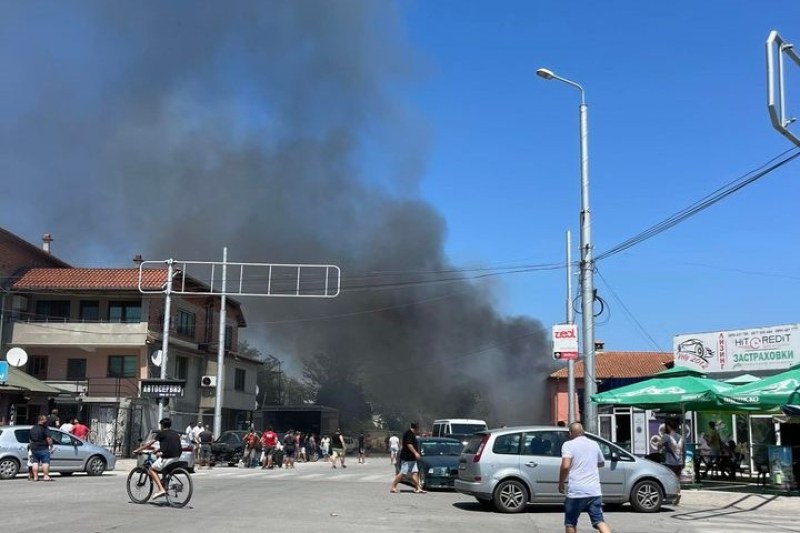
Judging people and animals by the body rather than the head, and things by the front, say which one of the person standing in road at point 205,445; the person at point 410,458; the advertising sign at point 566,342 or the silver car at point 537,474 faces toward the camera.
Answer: the advertising sign

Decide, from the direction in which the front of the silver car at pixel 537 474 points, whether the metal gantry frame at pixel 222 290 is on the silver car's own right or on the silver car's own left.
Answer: on the silver car's own left

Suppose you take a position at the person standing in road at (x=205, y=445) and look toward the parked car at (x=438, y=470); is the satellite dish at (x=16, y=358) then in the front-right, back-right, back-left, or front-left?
back-right

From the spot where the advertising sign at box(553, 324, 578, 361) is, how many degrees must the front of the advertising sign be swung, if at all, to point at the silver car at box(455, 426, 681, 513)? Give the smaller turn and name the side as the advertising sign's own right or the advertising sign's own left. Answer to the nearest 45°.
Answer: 0° — it already faces it

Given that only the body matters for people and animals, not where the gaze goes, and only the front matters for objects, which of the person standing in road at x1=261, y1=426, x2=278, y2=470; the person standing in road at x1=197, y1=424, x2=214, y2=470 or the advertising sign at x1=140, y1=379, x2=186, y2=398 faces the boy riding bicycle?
the advertising sign

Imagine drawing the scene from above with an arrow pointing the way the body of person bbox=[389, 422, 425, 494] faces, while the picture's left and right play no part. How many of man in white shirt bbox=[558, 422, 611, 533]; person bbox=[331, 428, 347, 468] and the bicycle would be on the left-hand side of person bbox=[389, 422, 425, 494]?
1

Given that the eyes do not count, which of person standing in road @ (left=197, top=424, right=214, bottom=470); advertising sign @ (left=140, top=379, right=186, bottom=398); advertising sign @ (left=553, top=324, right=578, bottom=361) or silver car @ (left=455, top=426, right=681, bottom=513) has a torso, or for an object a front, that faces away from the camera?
the person standing in road

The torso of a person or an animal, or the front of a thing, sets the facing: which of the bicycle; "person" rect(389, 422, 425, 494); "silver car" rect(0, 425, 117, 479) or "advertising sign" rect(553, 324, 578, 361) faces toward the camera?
the advertising sign

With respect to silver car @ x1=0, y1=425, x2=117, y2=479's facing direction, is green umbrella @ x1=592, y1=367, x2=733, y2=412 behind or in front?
in front
